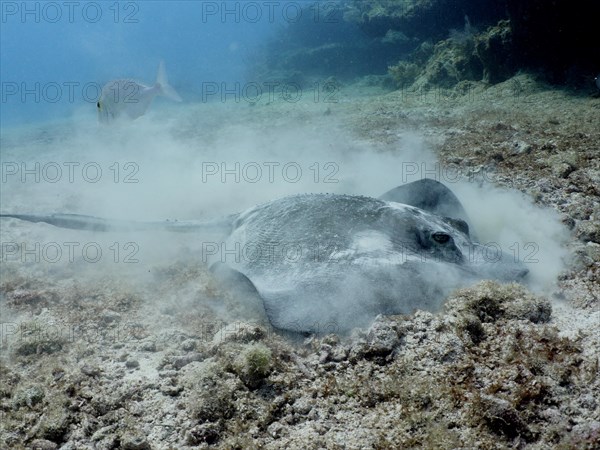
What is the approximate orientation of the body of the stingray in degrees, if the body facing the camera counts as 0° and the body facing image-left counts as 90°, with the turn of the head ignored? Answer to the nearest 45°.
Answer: approximately 270°

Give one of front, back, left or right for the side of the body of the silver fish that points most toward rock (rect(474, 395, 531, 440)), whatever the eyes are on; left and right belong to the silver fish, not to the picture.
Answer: left

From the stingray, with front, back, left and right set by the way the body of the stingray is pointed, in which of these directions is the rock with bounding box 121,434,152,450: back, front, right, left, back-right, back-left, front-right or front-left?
back-right

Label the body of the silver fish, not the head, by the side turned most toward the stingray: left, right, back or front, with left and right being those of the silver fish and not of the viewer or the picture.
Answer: left

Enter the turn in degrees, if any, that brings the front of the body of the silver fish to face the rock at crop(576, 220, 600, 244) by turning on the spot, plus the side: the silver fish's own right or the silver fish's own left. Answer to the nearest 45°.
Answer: approximately 135° to the silver fish's own left

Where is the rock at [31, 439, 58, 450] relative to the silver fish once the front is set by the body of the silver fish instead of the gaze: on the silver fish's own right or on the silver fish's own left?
on the silver fish's own left

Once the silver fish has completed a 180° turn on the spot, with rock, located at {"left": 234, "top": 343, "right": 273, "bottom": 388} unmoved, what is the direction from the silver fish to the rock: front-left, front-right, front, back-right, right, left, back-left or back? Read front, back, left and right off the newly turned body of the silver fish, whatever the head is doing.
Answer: right

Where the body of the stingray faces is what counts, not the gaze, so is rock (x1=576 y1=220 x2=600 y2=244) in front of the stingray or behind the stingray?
in front

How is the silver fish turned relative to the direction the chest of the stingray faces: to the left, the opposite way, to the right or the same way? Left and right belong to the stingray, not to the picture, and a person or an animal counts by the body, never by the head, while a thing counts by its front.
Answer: the opposite way

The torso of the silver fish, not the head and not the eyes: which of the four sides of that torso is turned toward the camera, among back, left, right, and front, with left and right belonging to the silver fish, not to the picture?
left

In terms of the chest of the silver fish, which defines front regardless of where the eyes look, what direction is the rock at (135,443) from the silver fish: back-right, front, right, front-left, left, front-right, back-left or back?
left

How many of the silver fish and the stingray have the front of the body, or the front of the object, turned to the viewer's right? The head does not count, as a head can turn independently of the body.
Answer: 1

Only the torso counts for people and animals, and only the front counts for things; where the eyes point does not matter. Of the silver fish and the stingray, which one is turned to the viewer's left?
the silver fish
